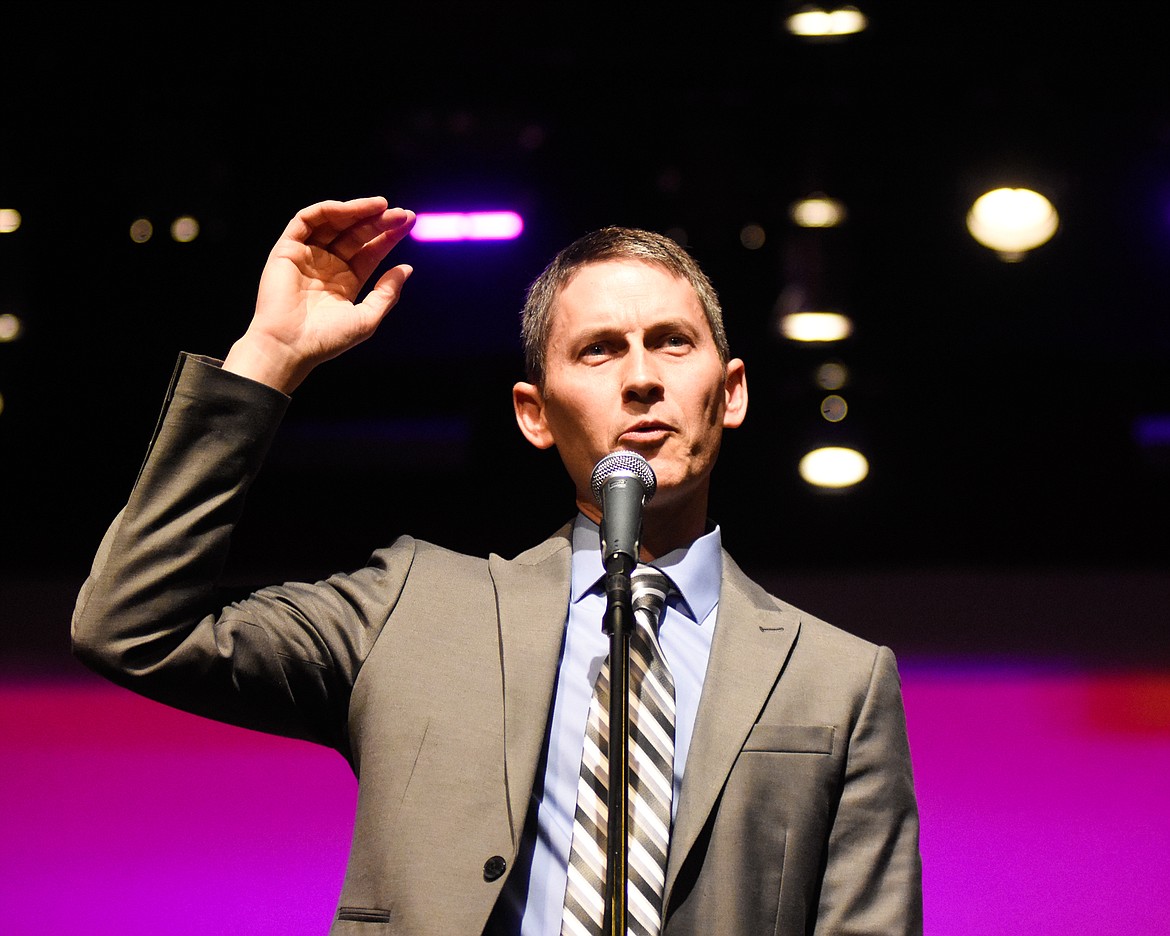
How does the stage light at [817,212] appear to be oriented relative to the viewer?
toward the camera

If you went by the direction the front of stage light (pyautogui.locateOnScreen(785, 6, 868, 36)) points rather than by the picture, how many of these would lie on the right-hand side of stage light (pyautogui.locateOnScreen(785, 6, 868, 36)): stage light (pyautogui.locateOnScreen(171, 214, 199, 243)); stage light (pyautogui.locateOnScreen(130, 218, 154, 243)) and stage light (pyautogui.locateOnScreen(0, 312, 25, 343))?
3

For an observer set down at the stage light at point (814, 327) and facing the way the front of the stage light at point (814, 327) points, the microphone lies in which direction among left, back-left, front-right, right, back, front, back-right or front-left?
front

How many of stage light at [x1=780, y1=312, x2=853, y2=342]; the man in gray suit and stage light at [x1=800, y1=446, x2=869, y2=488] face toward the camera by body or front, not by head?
3

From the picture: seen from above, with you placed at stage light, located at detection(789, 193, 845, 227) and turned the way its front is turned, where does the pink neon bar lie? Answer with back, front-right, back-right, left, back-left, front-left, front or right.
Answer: right

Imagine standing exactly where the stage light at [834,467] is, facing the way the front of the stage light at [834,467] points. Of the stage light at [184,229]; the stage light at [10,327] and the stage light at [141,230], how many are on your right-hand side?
3

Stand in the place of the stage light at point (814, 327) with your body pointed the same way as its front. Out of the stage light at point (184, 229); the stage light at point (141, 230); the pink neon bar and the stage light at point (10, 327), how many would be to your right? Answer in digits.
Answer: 4

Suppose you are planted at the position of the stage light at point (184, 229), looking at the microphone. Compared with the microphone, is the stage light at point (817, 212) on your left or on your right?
left

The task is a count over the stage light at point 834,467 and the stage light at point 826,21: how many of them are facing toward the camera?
2

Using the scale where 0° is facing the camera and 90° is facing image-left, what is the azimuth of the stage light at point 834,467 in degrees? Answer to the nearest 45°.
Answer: approximately 0°

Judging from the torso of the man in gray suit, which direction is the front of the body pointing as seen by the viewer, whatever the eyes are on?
toward the camera
